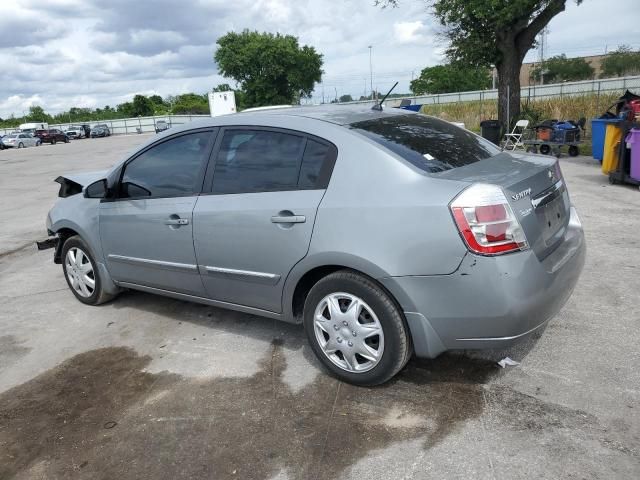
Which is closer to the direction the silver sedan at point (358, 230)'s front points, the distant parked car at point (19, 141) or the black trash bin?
the distant parked car

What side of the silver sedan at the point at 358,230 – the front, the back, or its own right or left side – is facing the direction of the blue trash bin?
right

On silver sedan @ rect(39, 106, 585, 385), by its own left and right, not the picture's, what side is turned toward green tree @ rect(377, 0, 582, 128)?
right

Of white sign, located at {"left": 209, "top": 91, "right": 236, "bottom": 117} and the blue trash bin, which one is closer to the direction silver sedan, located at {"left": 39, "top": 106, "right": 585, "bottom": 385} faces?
the white sign

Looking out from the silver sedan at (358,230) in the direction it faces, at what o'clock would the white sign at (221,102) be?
The white sign is roughly at 1 o'clock from the silver sedan.

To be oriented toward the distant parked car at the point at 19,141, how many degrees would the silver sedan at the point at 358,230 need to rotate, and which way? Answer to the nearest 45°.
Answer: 0° — it already faces it

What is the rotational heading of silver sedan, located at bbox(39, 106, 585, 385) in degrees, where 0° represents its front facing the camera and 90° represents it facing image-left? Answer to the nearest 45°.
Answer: approximately 135°

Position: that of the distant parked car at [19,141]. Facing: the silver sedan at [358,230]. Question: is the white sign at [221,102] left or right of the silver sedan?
left

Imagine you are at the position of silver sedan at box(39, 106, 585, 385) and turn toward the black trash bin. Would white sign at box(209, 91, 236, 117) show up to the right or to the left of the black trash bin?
left

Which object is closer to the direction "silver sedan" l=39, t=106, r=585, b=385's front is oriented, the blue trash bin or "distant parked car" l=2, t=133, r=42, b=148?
the distant parked car

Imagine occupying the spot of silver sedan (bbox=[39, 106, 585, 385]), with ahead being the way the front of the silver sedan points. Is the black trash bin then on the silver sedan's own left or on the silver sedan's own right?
on the silver sedan's own right

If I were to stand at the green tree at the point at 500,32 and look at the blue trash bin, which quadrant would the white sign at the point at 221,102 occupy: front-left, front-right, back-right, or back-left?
back-right
